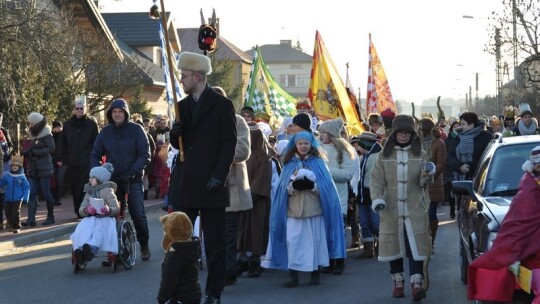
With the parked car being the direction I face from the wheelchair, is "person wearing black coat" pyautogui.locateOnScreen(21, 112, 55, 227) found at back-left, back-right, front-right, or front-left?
back-left

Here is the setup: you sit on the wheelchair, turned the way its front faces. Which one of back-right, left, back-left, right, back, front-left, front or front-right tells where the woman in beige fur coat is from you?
left

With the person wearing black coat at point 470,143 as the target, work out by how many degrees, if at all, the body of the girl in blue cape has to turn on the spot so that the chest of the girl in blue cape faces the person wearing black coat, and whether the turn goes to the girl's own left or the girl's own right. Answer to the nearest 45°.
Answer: approximately 135° to the girl's own left

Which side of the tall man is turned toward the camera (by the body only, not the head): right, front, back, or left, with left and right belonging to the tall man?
front

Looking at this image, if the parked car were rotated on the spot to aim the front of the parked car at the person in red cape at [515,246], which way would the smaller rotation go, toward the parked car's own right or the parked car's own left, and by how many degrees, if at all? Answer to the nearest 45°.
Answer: approximately 45° to the parked car's own right

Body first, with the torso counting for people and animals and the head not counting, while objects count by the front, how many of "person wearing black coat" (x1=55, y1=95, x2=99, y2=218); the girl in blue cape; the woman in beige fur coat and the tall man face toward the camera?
4

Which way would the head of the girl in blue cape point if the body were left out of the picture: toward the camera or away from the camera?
toward the camera

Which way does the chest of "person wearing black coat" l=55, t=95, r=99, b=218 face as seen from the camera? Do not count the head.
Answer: toward the camera

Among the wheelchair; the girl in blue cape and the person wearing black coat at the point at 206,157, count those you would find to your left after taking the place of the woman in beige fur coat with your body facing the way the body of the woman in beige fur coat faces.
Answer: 0

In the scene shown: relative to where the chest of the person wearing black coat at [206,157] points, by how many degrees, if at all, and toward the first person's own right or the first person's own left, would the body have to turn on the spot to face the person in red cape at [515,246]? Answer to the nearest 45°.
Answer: approximately 90° to the first person's own left

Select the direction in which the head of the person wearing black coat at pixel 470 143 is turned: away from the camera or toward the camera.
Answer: toward the camera

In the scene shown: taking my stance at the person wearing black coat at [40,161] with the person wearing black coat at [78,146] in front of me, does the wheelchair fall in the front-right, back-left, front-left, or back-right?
back-right

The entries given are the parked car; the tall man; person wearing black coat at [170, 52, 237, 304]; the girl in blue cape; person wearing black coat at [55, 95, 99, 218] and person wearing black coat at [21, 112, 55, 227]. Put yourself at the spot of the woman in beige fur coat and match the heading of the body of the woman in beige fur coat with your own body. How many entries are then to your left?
1

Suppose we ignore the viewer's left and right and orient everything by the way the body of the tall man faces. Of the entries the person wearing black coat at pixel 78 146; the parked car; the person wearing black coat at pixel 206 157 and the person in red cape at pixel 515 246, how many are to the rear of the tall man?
1

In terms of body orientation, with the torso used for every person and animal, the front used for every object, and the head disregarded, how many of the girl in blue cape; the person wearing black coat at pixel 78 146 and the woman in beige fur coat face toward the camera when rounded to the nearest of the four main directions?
3

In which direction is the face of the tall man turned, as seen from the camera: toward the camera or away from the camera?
toward the camera

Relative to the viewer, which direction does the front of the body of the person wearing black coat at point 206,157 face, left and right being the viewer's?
facing the viewer and to the left of the viewer
